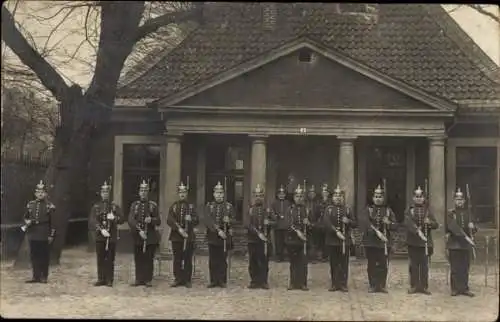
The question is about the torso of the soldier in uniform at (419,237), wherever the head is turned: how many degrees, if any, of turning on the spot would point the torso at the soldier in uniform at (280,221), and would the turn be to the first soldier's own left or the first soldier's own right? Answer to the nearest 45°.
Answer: approximately 90° to the first soldier's own right

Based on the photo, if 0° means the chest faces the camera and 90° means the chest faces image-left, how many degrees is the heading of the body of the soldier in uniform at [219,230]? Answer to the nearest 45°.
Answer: approximately 0°

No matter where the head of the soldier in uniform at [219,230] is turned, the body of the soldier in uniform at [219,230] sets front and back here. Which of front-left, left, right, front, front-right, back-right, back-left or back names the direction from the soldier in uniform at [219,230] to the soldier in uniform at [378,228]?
left

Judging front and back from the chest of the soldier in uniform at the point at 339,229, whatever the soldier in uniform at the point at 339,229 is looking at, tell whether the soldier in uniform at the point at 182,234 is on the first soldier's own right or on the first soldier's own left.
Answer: on the first soldier's own right

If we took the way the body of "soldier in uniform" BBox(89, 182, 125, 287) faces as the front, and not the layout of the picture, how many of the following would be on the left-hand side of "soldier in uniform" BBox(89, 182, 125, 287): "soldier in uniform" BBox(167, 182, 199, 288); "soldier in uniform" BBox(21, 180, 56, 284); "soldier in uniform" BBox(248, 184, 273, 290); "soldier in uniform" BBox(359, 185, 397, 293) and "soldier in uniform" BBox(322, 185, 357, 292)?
4

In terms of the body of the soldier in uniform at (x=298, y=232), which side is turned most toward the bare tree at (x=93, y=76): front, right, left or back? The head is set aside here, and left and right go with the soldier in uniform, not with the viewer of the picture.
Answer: right

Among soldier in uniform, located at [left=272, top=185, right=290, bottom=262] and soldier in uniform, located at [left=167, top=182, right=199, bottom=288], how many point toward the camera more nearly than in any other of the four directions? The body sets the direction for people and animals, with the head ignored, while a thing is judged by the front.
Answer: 2

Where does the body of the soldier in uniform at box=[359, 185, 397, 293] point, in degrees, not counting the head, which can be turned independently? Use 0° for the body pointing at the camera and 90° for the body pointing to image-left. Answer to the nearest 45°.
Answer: approximately 0°

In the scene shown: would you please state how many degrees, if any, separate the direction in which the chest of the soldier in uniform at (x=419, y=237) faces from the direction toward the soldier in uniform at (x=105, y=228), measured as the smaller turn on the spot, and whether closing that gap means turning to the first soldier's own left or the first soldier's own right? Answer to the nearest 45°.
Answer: approximately 90° to the first soldier's own right

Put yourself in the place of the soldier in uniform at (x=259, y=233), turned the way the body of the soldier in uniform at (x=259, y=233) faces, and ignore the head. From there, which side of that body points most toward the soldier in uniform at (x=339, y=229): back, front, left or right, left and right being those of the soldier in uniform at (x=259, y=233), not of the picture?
left

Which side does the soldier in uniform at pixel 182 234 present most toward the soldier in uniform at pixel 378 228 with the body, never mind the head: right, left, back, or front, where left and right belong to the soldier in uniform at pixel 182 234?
left
